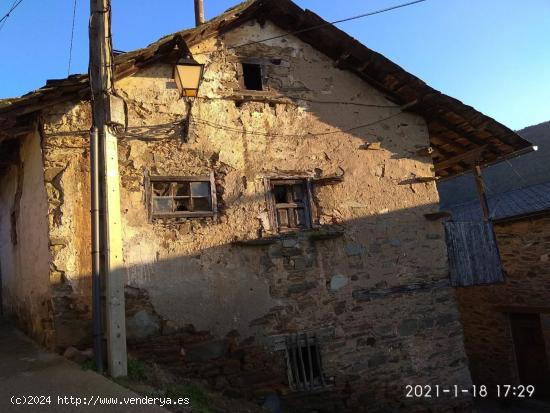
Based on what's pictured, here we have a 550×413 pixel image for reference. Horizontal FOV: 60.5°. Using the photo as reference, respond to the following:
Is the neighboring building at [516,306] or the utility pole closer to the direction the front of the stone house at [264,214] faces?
the utility pole

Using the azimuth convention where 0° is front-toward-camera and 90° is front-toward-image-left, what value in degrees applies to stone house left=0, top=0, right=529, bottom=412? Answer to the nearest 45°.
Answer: approximately 0°

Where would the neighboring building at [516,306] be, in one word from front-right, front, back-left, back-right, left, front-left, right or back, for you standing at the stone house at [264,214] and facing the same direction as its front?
back-left

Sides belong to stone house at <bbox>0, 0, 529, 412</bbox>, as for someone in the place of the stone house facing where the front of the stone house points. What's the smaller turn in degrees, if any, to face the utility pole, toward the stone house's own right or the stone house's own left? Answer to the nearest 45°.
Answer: approximately 45° to the stone house's own right
